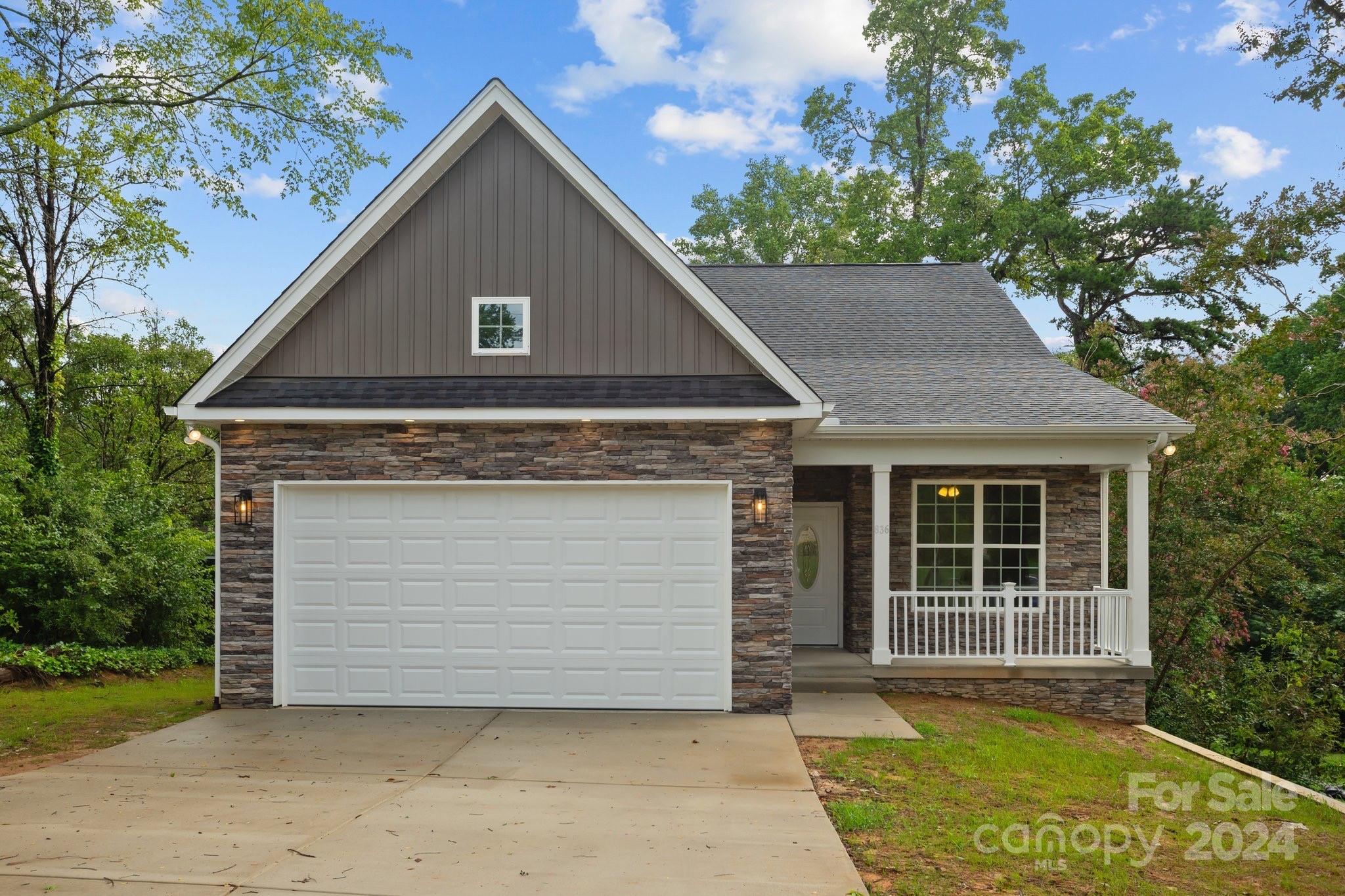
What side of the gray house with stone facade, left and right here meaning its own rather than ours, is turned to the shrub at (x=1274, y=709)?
left

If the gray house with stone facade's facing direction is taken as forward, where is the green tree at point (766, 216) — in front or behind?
behind

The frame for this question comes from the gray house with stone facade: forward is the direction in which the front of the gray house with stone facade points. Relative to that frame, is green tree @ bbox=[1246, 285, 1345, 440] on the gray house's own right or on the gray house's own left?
on the gray house's own left

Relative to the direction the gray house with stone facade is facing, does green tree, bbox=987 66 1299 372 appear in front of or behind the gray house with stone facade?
behind

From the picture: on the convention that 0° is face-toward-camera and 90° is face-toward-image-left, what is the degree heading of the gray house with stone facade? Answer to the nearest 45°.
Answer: approximately 0°

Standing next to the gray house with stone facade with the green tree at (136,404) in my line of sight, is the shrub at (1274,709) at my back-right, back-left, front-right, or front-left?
back-right

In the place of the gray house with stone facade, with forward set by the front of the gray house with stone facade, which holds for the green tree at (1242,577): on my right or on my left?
on my left
